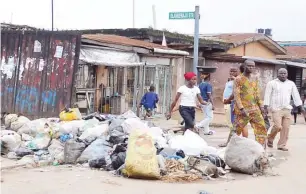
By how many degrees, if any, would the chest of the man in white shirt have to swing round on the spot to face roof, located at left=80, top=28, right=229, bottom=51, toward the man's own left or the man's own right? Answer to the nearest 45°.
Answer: approximately 135° to the man's own right

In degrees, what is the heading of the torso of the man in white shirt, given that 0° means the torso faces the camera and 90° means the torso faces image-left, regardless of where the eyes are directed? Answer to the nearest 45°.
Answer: approximately 0°

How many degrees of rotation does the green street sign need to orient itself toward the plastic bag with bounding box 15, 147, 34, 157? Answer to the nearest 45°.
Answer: approximately 45° to its right

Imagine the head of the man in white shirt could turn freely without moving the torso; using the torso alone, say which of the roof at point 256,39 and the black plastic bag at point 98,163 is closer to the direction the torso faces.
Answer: the black plastic bag

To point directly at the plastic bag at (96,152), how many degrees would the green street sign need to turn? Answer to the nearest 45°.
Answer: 0° — it already faces it

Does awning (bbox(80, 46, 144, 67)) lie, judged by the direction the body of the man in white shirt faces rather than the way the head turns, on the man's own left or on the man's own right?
on the man's own right

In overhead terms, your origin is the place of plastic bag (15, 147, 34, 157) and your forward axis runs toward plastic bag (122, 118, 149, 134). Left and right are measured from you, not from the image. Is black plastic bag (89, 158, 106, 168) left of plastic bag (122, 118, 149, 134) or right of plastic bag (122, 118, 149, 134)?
right

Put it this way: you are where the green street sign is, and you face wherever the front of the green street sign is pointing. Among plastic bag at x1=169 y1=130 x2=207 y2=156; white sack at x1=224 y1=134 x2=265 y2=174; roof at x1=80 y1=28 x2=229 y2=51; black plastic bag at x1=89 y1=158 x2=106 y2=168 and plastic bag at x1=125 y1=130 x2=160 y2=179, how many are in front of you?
4
